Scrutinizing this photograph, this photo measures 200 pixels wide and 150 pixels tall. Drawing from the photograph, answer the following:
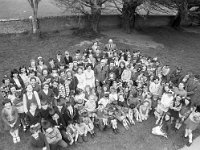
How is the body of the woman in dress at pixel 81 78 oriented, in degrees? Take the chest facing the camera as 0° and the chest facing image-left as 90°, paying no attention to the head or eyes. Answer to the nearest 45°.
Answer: approximately 0°

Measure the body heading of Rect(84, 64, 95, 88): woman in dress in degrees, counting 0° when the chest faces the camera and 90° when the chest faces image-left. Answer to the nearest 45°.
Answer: approximately 0°

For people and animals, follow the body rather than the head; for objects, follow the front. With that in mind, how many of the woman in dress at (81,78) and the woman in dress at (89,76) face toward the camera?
2

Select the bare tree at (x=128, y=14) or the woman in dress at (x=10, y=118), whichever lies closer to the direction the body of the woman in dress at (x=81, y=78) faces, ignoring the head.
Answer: the woman in dress

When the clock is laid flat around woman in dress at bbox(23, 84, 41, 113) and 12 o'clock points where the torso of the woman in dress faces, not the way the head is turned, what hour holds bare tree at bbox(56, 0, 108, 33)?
The bare tree is roughly at 7 o'clock from the woman in dress.

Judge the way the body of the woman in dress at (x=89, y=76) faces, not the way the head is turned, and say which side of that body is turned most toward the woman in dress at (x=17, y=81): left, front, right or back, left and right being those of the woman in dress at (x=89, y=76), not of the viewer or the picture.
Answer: right

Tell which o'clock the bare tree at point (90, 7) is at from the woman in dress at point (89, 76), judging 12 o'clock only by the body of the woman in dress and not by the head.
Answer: The bare tree is roughly at 6 o'clock from the woman in dress.

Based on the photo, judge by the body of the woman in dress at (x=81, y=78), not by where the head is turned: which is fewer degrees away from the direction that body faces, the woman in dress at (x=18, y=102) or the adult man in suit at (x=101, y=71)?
the woman in dress
